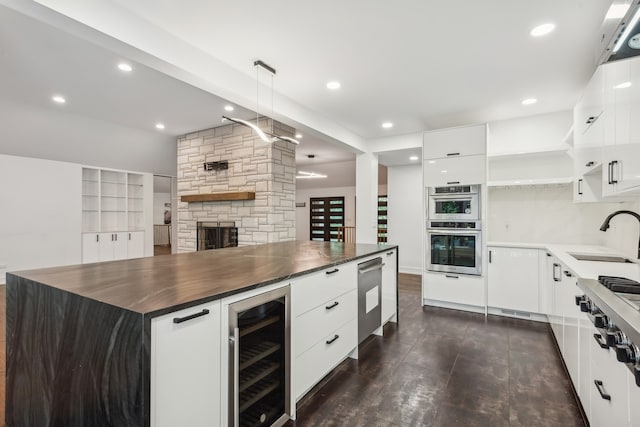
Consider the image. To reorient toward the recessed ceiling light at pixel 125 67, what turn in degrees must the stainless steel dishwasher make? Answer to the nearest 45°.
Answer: approximately 135° to its right

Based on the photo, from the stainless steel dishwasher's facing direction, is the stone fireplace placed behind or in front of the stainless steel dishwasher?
behind

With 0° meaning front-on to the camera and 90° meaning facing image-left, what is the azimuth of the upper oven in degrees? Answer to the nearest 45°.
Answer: approximately 0°

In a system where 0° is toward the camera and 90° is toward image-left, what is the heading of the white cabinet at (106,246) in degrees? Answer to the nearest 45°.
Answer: approximately 315°

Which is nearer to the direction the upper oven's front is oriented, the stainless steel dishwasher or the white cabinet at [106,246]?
the stainless steel dishwasher

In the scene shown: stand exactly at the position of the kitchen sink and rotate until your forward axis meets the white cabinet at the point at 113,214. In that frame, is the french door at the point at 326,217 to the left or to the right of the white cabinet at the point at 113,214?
right
